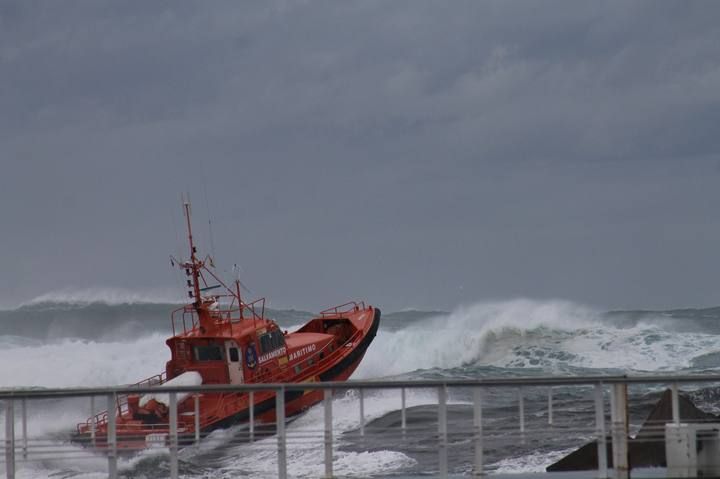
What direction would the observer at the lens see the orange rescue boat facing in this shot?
facing away from the viewer and to the right of the viewer

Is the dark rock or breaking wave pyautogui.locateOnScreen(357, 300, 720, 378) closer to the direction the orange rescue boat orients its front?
the breaking wave

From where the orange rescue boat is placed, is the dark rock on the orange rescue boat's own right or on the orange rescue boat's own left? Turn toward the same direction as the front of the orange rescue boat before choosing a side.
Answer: on the orange rescue boat's own right
